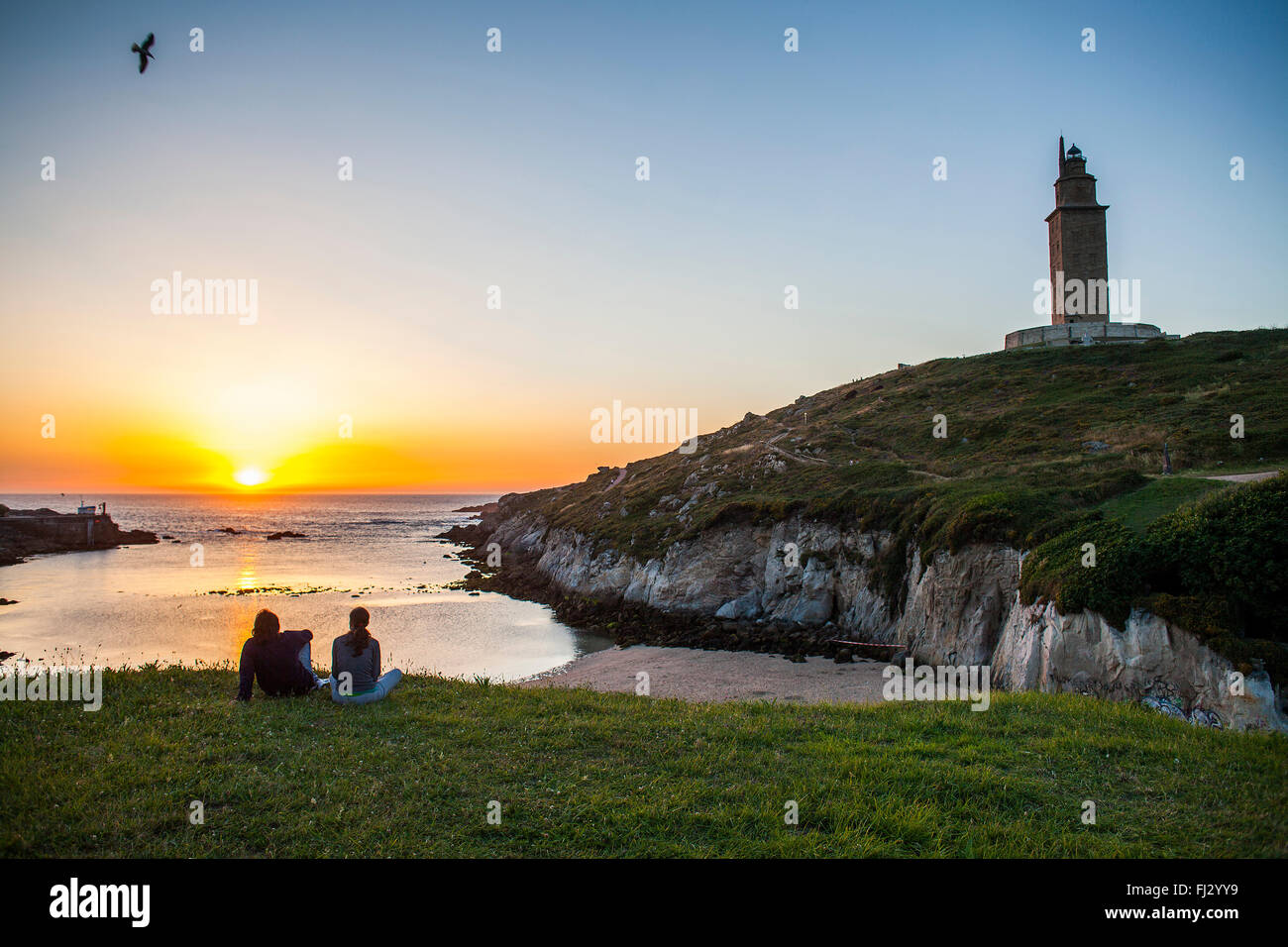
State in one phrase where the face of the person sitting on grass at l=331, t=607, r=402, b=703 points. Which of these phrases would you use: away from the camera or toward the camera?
away from the camera

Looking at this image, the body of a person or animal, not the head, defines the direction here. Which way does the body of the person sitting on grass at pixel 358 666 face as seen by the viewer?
away from the camera

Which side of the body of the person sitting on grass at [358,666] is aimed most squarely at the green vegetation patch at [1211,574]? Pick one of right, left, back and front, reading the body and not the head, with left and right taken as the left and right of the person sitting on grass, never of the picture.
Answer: right

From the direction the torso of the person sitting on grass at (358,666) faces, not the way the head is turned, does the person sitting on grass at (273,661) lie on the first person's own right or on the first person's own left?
on the first person's own left

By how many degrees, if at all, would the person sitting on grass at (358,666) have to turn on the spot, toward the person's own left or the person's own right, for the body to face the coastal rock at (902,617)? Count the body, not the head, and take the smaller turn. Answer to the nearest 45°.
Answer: approximately 45° to the person's own right

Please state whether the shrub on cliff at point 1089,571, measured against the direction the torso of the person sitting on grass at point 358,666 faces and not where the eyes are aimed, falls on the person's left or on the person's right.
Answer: on the person's right
